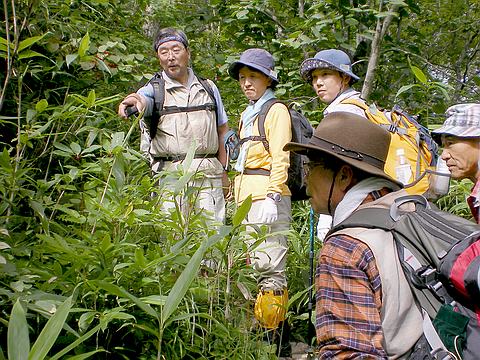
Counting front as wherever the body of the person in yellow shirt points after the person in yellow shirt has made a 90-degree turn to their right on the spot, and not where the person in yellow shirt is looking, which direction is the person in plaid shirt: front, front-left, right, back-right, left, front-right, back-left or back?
back-left

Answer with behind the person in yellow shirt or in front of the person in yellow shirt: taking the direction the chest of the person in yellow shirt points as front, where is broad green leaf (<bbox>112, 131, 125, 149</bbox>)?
in front

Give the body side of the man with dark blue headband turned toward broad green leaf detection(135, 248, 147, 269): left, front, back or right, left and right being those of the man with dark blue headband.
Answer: front

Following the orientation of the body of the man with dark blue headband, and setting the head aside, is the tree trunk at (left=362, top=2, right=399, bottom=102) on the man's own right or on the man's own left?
on the man's own left

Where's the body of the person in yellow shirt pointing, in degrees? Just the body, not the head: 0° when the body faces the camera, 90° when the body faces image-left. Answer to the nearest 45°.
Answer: approximately 45°

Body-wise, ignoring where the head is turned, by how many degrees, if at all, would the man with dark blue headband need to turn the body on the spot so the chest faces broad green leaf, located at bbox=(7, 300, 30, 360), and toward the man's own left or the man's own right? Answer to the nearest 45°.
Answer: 0° — they already face it

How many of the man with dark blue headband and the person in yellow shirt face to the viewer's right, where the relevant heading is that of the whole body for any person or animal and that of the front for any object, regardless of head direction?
0

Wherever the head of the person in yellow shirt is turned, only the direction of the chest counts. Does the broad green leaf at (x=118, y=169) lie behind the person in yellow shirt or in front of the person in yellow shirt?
in front

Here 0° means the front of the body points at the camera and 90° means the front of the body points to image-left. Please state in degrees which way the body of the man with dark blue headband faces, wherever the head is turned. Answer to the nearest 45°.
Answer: approximately 0°

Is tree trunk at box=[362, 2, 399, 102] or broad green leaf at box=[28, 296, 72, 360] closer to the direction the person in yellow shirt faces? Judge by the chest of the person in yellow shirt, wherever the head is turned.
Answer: the broad green leaf

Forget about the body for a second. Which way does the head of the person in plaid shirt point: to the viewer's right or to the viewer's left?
to the viewer's left

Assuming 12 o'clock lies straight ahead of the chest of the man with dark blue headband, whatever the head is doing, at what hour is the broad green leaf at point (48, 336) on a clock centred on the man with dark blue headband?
The broad green leaf is roughly at 12 o'clock from the man with dark blue headband.
